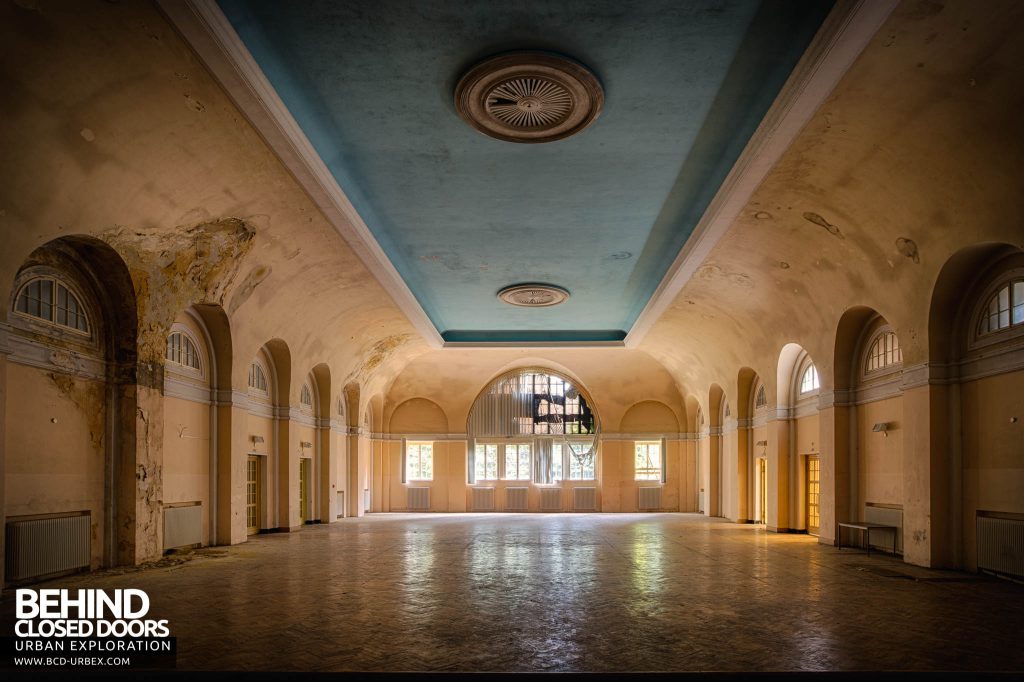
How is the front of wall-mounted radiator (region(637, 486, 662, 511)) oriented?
toward the camera

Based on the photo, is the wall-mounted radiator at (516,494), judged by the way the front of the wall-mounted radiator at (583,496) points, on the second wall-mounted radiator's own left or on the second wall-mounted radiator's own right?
on the second wall-mounted radiator's own right

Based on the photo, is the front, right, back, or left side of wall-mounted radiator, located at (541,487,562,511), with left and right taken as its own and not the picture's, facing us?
front

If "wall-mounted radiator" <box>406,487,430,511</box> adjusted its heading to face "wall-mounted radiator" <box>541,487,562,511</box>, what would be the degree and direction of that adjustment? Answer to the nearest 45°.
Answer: approximately 90° to its left

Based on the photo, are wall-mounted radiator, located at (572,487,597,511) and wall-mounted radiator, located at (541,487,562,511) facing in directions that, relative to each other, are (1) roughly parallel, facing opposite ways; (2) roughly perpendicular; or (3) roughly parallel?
roughly parallel

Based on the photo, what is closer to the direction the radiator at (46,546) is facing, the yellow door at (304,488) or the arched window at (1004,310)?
the arched window

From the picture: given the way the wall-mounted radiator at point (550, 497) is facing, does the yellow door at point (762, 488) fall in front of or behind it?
in front

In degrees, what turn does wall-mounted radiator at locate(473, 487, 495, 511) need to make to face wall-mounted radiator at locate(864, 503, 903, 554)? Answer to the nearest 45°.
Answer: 0° — it already faces it

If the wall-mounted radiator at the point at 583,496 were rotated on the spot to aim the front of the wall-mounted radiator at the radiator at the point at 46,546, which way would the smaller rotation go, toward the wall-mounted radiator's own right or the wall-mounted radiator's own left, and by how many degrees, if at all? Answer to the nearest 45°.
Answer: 0° — it already faces it

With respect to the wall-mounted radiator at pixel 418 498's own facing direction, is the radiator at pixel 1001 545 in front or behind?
in front

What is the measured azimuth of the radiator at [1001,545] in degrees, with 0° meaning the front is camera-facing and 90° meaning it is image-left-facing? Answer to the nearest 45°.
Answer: approximately 45°

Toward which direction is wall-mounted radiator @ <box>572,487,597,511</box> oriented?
toward the camera
